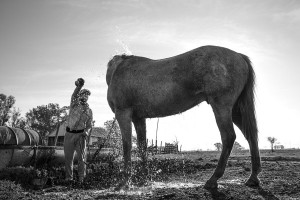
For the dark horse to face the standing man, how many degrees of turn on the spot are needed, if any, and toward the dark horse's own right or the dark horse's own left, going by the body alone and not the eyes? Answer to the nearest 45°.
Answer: approximately 45° to the dark horse's own right

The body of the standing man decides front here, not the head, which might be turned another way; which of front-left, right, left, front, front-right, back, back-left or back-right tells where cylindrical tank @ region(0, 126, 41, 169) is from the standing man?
back

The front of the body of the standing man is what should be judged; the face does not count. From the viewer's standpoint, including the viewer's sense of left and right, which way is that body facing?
facing the viewer and to the right of the viewer

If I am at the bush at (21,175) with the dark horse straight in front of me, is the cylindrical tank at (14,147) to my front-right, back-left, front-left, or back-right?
back-left

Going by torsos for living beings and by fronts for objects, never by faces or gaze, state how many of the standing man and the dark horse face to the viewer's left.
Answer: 1

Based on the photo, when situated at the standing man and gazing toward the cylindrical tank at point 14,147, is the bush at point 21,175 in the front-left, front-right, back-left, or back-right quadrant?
front-left

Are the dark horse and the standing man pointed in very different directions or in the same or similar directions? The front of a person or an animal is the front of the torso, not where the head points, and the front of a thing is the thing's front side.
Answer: very different directions

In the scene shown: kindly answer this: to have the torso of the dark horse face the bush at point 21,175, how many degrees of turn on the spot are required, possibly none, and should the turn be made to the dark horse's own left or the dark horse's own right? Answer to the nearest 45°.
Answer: approximately 45° to the dark horse's own right

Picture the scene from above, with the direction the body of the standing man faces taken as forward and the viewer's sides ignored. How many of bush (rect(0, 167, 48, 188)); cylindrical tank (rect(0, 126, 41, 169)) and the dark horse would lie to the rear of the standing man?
2

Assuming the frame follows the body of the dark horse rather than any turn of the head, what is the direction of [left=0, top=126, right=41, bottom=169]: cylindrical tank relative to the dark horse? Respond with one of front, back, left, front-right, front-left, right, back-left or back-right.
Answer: front-right

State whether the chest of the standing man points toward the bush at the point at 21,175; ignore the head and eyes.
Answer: no

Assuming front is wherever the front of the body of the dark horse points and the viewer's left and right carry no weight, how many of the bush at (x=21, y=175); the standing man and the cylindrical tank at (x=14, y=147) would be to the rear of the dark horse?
0

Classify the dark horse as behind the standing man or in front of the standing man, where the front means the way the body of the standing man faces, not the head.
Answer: in front

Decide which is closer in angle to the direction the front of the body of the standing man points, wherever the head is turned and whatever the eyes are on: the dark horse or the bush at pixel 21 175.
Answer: the dark horse

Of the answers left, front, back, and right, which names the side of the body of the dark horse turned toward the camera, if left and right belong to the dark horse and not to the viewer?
left
